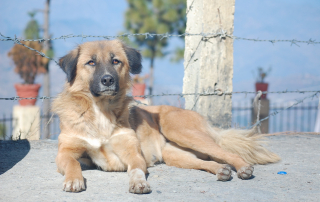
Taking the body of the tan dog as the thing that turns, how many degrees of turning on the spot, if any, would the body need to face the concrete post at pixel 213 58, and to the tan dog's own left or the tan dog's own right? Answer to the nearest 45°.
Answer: approximately 180°

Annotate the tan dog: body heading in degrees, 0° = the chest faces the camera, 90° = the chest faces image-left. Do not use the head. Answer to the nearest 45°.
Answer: approximately 45°

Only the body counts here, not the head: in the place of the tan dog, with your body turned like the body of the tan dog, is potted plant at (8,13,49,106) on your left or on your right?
on your right

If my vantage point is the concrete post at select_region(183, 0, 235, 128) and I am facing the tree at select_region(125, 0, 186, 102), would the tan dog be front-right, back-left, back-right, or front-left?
back-left

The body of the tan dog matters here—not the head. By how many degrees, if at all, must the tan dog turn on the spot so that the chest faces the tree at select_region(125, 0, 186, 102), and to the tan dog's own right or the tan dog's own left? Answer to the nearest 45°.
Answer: approximately 135° to the tan dog's own right
